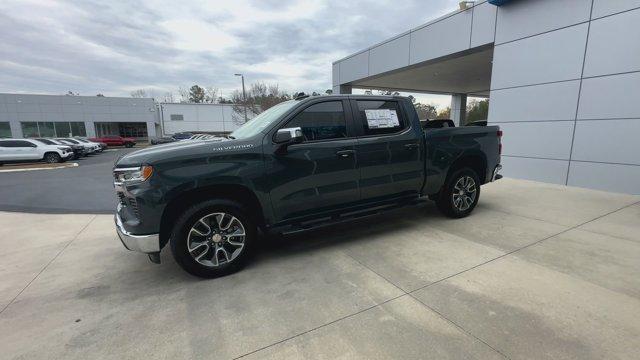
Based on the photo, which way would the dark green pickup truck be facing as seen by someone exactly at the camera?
facing the viewer and to the left of the viewer

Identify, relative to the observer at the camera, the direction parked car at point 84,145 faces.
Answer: facing the viewer and to the right of the viewer

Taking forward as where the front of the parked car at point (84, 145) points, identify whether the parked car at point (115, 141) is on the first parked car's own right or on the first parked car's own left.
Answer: on the first parked car's own left

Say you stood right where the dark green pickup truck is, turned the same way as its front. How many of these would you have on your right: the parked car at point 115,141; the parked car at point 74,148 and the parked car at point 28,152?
3

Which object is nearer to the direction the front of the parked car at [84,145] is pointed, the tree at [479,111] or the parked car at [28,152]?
the tree

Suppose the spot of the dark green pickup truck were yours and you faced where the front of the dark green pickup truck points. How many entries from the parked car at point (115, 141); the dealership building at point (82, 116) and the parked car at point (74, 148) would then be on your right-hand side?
3

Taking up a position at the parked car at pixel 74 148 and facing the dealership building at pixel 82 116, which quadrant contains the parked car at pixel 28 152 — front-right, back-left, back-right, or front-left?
back-left

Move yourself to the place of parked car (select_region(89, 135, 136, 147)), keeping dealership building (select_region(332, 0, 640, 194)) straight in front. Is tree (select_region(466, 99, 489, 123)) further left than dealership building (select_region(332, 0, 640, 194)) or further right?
left

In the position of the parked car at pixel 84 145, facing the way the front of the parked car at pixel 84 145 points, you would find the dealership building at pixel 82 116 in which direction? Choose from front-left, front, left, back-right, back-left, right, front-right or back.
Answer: back-left

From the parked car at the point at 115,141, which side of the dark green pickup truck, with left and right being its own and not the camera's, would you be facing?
right

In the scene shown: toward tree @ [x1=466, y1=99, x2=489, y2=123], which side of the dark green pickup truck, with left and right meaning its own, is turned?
back

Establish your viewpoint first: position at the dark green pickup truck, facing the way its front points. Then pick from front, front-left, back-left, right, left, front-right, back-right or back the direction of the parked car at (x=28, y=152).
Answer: right
